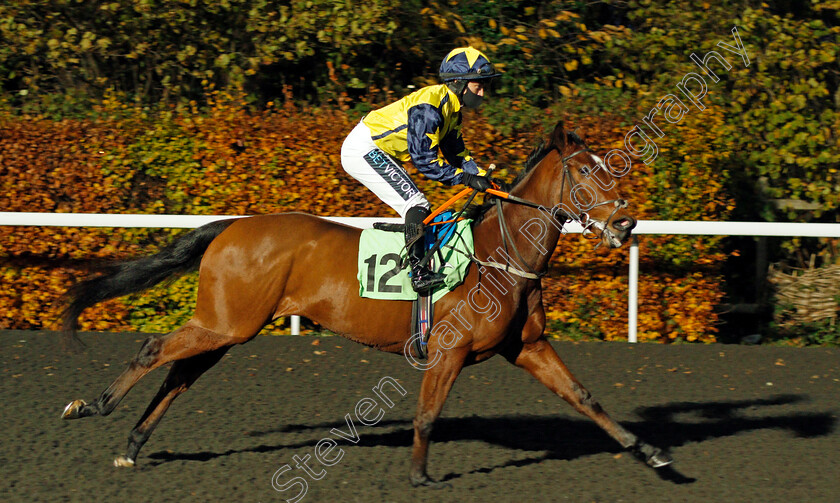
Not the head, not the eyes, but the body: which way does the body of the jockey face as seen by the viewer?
to the viewer's right

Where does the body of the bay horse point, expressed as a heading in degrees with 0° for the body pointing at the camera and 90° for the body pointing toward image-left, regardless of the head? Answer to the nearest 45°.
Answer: approximately 270°

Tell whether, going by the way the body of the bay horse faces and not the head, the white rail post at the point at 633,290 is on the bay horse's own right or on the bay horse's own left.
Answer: on the bay horse's own left

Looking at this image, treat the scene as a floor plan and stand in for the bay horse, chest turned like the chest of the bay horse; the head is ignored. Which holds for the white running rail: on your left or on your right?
on your left

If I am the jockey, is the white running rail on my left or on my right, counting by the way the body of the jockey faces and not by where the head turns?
on my left

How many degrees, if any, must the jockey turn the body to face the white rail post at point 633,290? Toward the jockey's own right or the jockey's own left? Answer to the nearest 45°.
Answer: approximately 45° to the jockey's own left
